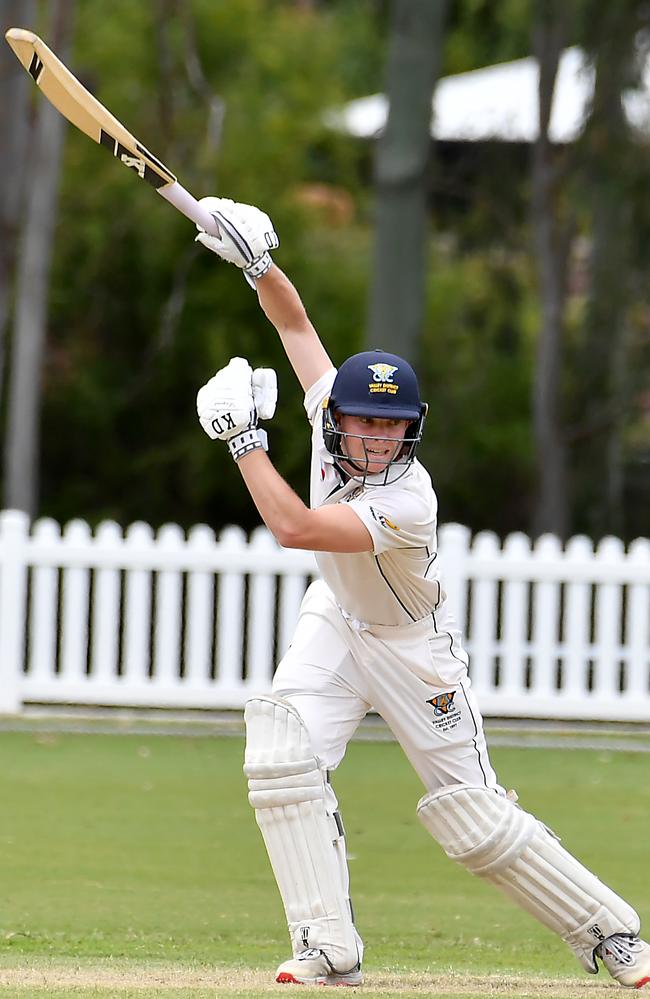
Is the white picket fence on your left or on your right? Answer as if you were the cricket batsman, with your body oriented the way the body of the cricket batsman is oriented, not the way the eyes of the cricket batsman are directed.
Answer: on your right

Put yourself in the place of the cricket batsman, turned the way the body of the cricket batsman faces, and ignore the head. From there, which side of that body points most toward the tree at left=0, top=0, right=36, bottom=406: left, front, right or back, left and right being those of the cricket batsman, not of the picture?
right

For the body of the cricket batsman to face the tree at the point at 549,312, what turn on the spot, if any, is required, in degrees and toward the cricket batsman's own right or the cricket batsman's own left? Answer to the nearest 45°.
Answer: approximately 135° to the cricket batsman's own right

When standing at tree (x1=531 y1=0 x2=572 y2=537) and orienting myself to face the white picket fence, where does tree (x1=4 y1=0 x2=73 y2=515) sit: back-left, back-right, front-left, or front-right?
front-right

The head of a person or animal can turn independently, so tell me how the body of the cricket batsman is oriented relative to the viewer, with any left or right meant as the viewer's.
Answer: facing the viewer and to the left of the viewer

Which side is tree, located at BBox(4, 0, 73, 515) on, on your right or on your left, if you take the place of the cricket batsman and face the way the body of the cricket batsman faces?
on your right
